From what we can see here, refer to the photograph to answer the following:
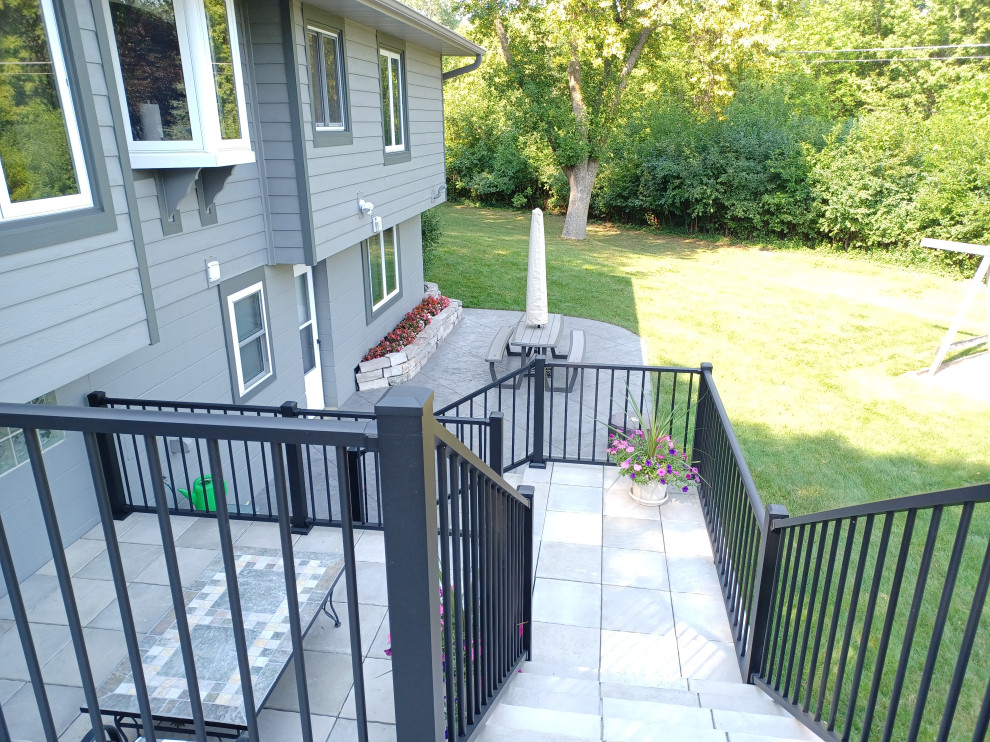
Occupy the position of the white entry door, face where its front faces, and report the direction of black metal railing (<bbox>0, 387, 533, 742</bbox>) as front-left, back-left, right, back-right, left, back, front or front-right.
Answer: front-right

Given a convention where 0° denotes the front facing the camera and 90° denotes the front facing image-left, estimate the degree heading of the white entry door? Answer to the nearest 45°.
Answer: approximately 315°

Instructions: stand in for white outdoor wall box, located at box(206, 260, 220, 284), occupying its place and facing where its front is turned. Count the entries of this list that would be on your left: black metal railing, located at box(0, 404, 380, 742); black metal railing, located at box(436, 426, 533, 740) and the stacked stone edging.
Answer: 1

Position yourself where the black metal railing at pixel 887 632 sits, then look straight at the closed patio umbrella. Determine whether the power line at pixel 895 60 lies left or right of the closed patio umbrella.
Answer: right

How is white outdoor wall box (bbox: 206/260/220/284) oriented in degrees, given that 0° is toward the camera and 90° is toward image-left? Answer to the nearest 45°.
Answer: approximately 315°

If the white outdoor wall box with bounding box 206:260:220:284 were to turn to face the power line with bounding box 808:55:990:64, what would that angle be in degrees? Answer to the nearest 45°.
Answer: approximately 90° to its left

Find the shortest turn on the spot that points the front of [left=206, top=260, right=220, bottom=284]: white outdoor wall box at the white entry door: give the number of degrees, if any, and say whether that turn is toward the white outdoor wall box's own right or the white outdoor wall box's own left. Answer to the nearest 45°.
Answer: approximately 90° to the white outdoor wall box's own left

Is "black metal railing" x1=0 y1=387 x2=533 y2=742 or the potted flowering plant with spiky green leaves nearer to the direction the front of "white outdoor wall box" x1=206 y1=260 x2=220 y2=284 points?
the potted flowering plant with spiky green leaves

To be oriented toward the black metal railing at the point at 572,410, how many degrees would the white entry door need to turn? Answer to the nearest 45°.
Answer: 0° — it already faces it

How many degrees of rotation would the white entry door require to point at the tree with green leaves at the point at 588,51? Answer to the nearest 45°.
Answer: approximately 90° to its left
